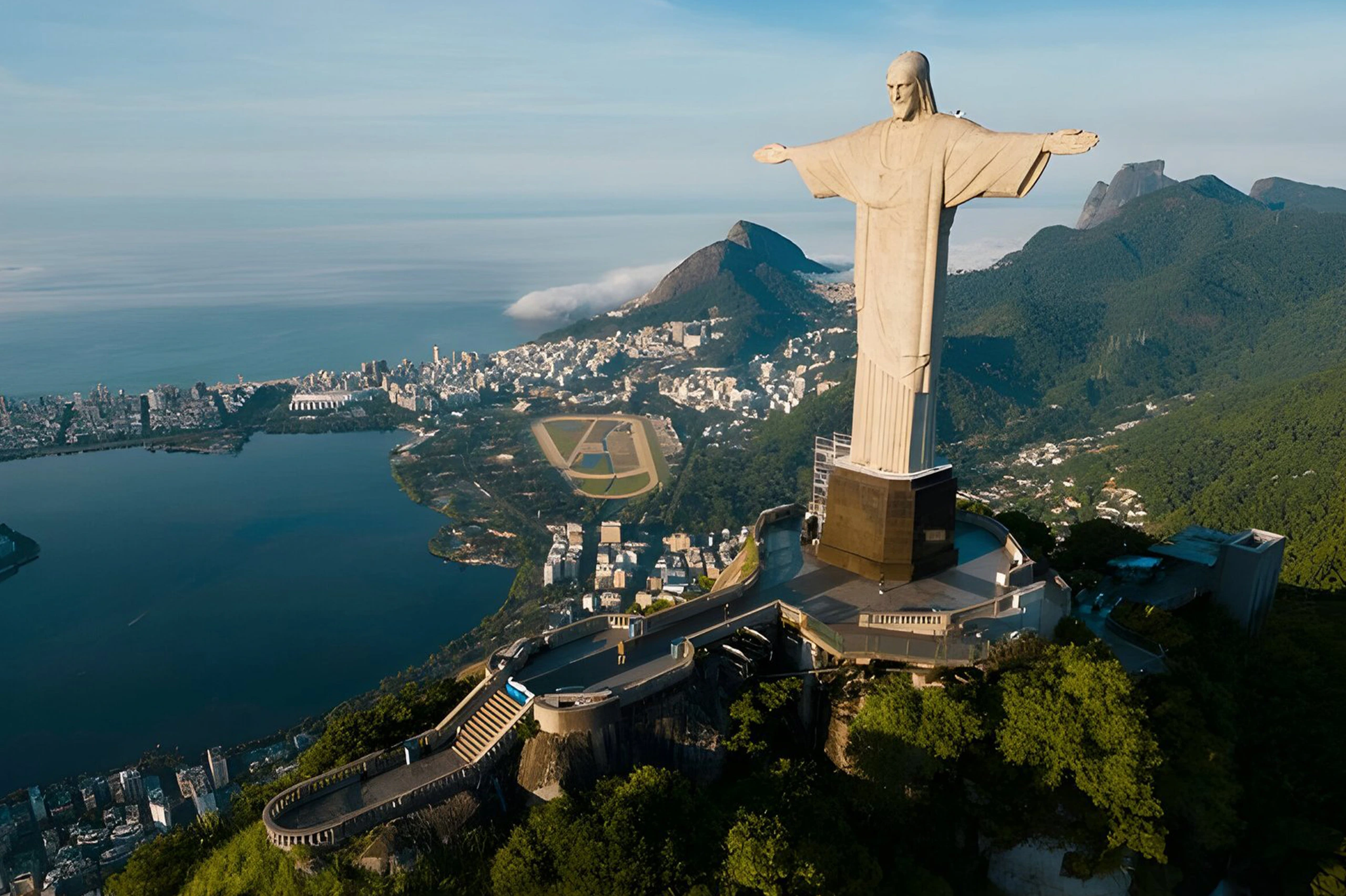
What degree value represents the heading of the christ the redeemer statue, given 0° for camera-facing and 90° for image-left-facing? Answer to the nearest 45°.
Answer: approximately 45°
